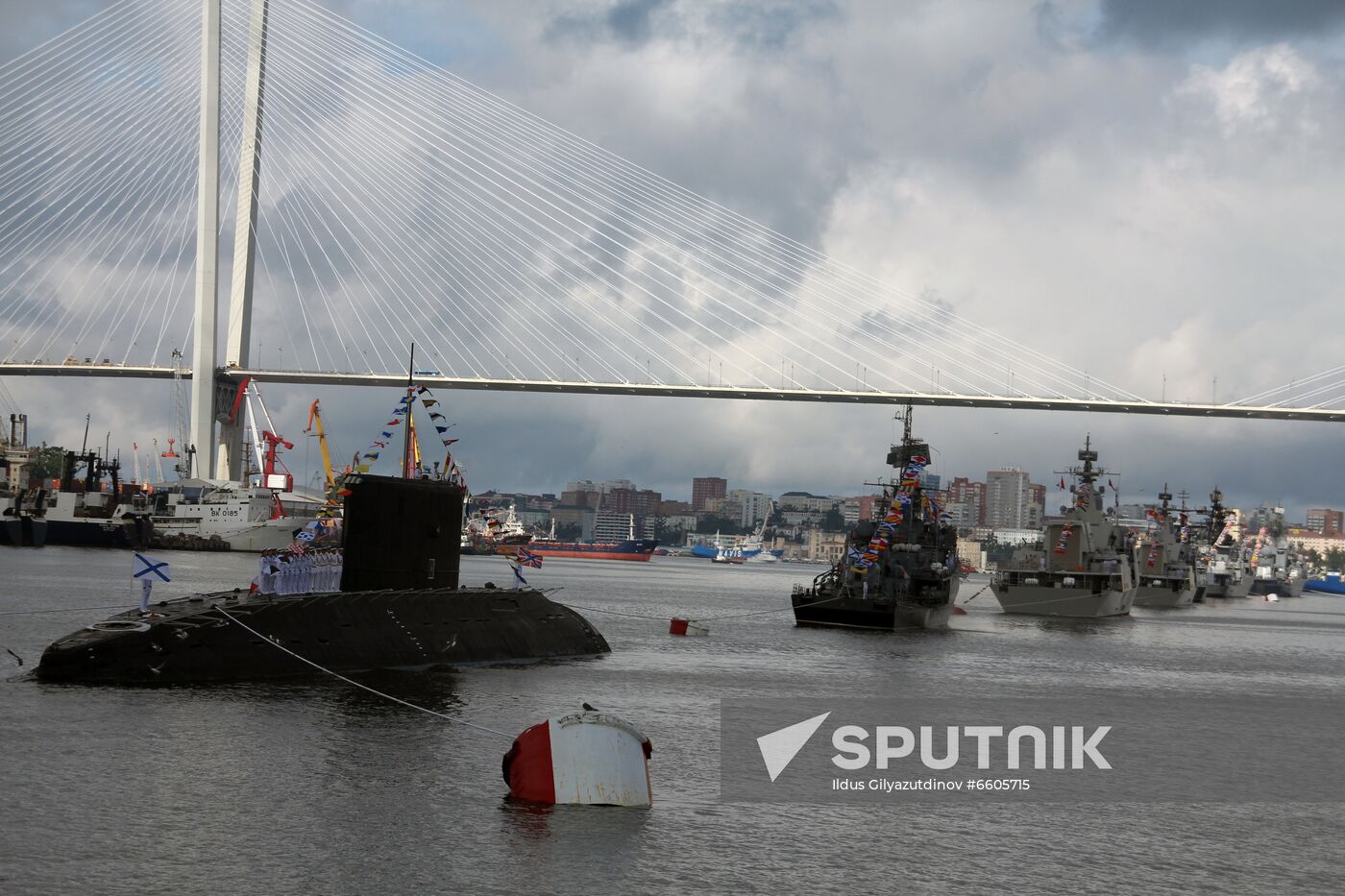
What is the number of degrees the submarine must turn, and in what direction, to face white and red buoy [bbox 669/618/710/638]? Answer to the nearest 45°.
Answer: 0° — it already faces it

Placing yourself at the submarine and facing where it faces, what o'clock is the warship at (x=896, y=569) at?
The warship is roughly at 12 o'clock from the submarine.

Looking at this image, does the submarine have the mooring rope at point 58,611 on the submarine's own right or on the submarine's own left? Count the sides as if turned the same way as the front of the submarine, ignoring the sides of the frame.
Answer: on the submarine's own left

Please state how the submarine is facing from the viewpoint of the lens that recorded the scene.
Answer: facing away from the viewer and to the right of the viewer

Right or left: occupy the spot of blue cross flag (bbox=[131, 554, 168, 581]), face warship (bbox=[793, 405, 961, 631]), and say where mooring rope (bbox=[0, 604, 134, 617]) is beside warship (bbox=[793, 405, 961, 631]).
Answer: left

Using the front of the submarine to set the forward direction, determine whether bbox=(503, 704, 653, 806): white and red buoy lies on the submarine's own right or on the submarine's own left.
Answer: on the submarine's own right

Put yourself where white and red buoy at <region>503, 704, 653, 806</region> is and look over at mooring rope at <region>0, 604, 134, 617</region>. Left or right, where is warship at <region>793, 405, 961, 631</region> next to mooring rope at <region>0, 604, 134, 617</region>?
right

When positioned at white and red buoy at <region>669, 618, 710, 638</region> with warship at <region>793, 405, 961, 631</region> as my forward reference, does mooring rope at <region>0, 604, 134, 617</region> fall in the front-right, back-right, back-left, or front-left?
back-left
